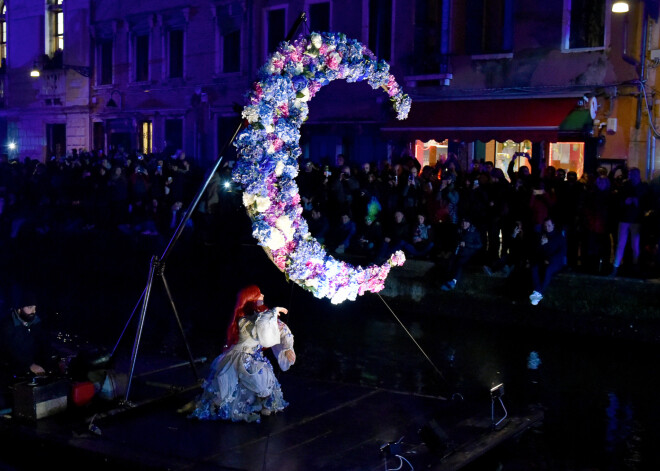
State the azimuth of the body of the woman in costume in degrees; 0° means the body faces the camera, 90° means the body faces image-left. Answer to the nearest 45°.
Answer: approximately 270°

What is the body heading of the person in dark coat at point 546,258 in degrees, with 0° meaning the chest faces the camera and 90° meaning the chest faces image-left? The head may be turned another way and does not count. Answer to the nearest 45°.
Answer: approximately 45°

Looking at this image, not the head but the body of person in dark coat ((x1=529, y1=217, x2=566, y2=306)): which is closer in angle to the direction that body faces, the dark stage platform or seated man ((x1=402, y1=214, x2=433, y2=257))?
the dark stage platform

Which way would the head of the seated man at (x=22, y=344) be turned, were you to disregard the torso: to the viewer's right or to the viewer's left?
to the viewer's right

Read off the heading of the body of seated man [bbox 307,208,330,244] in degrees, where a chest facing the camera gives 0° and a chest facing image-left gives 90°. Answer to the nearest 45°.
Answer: approximately 0°

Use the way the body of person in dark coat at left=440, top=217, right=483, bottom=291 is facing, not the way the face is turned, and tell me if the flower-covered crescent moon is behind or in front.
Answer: in front

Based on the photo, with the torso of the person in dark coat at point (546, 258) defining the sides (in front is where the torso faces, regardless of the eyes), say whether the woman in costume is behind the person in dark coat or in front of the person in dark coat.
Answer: in front

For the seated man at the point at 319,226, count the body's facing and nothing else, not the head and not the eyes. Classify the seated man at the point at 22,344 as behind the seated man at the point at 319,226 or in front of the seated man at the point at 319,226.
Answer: in front

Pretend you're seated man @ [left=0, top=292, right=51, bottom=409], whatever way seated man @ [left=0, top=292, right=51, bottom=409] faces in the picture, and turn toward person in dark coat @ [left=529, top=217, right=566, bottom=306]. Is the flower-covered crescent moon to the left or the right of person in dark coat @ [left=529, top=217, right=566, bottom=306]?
right

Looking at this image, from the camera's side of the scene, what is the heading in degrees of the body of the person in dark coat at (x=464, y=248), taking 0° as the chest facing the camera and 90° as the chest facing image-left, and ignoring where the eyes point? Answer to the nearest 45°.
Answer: approximately 45°

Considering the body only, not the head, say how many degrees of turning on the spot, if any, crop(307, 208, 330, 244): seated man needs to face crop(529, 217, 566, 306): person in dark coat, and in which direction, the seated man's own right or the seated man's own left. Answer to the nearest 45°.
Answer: approximately 45° to the seated man's own left
